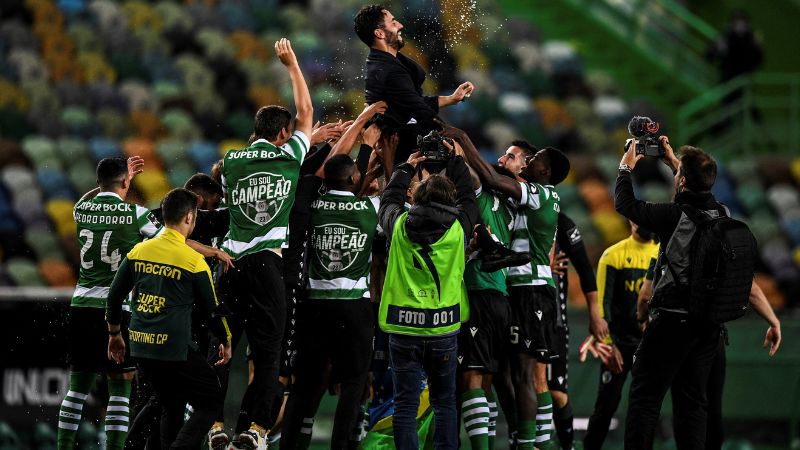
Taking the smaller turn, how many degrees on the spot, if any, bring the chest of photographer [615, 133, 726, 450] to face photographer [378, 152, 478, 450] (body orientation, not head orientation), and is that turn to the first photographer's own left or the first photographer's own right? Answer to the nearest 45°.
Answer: approximately 90° to the first photographer's own left

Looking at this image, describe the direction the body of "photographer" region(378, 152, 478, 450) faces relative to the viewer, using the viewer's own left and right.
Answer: facing away from the viewer

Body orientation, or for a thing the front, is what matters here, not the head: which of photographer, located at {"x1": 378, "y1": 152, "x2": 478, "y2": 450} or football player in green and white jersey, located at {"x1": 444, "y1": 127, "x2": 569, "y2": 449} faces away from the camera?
the photographer

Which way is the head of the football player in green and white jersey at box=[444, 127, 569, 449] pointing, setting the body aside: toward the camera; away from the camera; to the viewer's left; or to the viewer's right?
to the viewer's left

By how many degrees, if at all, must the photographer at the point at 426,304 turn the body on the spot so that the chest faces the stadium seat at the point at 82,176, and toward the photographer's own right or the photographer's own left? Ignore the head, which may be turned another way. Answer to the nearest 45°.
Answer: approximately 45° to the photographer's own left

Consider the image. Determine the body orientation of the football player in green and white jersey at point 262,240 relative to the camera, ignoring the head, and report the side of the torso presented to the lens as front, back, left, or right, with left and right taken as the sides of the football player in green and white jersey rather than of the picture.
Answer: back

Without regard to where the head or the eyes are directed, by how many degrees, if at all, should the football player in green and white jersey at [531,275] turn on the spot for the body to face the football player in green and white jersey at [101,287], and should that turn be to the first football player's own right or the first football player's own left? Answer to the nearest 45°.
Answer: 0° — they already face them

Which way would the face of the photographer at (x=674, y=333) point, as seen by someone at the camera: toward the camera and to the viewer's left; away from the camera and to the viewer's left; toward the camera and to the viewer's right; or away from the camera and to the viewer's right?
away from the camera and to the viewer's left

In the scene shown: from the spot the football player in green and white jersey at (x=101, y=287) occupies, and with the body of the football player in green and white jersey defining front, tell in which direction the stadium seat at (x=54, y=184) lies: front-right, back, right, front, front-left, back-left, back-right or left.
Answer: front-left

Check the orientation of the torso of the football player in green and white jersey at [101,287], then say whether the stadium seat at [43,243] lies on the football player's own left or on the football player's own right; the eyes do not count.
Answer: on the football player's own left

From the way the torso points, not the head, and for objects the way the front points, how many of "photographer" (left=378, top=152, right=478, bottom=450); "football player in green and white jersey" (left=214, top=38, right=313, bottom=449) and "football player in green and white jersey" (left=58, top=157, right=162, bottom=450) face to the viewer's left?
0
